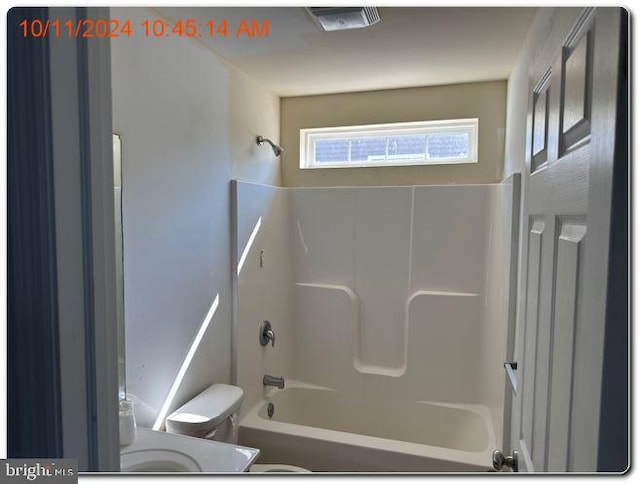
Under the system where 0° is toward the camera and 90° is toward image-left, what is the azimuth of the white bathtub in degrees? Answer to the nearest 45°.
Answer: approximately 0°

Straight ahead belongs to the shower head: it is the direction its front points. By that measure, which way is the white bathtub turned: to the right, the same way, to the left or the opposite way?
to the right

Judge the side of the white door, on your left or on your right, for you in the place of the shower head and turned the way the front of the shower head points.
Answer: on your right

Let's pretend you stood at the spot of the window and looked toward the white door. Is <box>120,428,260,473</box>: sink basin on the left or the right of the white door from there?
right

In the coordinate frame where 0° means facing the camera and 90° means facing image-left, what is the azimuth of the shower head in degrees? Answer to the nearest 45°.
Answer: approximately 270°

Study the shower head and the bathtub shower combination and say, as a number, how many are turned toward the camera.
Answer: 1

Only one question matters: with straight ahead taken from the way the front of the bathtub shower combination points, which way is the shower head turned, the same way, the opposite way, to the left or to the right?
to the left
